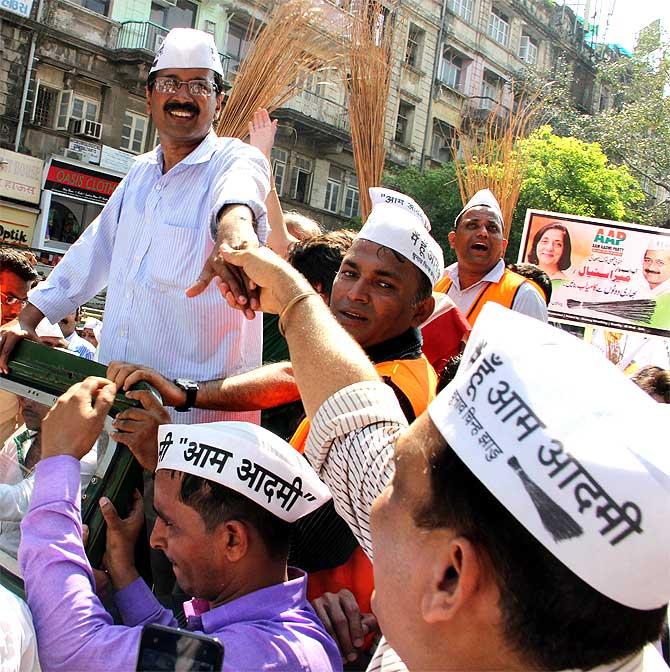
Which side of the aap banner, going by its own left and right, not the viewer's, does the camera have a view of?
front

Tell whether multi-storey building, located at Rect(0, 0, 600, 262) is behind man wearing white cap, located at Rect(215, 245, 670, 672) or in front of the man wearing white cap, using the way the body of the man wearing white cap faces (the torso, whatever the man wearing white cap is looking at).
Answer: in front

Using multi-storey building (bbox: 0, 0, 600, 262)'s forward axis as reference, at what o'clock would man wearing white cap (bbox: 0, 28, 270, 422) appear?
The man wearing white cap is roughly at 1 o'clock from the multi-storey building.

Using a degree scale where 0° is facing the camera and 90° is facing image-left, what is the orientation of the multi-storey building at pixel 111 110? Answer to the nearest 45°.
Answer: approximately 315°

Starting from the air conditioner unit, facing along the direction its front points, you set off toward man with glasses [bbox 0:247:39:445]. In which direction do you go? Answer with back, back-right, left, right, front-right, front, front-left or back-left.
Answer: front-right

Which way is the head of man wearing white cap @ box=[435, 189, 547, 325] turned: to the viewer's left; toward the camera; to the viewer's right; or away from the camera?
toward the camera

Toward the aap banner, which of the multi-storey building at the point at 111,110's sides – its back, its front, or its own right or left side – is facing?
front

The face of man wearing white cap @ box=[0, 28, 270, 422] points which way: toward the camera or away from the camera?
toward the camera

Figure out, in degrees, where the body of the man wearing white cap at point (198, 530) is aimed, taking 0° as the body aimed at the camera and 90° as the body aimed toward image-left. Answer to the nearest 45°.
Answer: approximately 90°

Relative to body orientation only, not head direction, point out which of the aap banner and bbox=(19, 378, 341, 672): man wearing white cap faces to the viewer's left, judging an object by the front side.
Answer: the man wearing white cap

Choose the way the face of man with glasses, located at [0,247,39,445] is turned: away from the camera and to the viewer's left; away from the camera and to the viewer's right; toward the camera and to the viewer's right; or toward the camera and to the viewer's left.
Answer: toward the camera and to the viewer's right

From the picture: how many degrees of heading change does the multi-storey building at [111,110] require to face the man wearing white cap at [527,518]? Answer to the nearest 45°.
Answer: approximately 45° to its right

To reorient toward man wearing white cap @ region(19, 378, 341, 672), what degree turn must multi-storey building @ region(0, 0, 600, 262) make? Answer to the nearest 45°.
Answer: approximately 45° to its right
